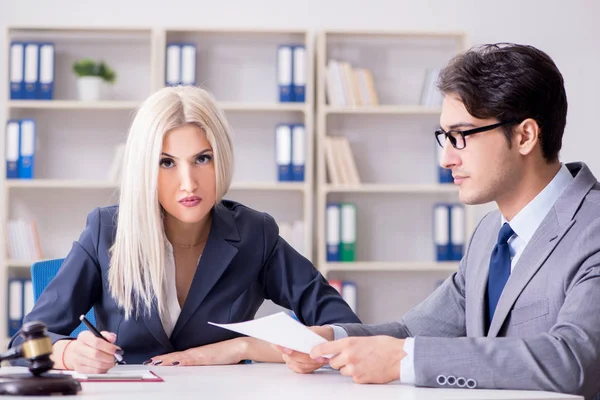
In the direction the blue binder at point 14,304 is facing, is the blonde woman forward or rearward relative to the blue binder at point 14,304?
forward

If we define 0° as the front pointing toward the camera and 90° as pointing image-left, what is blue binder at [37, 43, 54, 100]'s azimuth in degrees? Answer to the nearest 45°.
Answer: approximately 0°

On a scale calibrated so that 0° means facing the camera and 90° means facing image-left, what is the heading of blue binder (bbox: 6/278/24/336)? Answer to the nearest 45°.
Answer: approximately 0°

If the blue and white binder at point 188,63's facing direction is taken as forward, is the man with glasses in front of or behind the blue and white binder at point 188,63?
in front

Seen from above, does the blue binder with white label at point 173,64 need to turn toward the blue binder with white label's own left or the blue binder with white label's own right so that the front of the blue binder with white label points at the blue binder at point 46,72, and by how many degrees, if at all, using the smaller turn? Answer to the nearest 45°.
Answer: approximately 90° to the blue binder with white label's own right

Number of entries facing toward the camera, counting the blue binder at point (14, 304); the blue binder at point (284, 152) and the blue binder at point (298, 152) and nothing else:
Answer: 3

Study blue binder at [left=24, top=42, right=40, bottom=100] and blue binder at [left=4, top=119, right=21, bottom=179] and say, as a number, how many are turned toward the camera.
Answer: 2

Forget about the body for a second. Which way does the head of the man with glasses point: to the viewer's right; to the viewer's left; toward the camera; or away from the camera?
to the viewer's left

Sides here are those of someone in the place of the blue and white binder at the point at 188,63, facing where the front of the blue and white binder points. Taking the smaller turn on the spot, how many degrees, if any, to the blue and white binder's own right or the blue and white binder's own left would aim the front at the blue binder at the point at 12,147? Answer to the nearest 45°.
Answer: approximately 90° to the blue and white binder's own right
